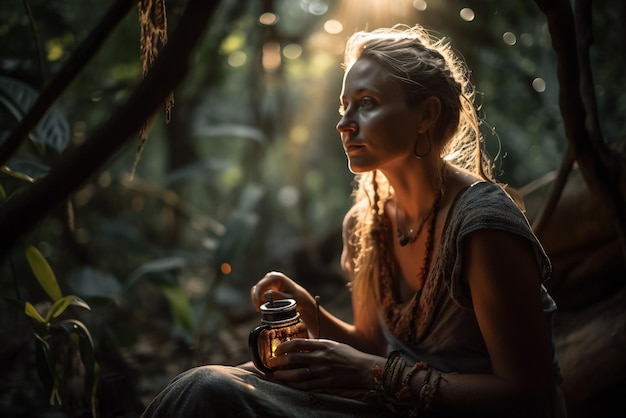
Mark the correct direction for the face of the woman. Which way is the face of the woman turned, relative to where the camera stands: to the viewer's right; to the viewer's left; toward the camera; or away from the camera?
to the viewer's left

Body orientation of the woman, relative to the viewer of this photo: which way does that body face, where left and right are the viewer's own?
facing the viewer and to the left of the viewer
